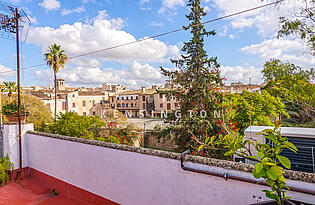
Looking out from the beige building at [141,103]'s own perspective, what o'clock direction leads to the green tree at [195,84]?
The green tree is roughly at 12 o'clock from the beige building.

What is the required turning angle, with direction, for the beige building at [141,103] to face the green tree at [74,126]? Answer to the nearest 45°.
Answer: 0° — it already faces it

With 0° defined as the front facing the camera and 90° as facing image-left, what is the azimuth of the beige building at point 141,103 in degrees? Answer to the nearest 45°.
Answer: approximately 0°

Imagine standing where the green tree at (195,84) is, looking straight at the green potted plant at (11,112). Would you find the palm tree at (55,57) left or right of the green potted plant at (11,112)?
right

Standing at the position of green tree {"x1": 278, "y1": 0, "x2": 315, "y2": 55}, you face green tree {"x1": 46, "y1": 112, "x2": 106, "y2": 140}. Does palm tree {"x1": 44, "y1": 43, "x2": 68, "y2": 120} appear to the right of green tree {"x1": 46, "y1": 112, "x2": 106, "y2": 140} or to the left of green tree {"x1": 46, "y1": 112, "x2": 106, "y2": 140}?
right
